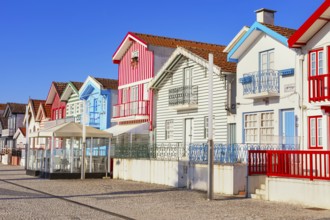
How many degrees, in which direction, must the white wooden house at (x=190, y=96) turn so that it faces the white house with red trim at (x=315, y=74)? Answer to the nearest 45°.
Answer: approximately 90° to its left

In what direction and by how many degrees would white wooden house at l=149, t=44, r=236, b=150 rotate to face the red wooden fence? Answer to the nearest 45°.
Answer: approximately 45° to its left

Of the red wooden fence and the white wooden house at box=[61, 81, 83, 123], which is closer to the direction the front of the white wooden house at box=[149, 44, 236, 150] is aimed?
the red wooden fence

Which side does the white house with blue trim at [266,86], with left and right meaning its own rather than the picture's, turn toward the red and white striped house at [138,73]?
right

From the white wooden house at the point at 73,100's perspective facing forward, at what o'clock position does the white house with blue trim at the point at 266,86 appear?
the white house with blue trim at the point at 266,86 is roughly at 10 o'clock from the white wooden house at the point at 73,100.

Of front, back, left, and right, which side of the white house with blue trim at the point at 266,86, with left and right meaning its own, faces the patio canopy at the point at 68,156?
right

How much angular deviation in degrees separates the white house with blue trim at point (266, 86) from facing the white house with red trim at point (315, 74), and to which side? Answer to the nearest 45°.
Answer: approximately 90° to its left

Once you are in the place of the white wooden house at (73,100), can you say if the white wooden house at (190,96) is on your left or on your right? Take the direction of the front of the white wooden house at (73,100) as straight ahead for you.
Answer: on your left
